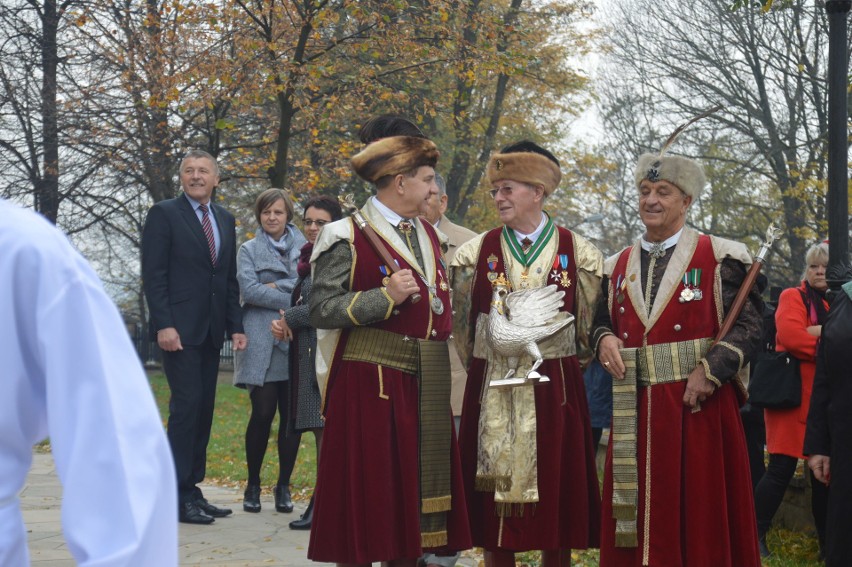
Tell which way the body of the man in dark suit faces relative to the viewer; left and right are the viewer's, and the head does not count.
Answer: facing the viewer and to the right of the viewer

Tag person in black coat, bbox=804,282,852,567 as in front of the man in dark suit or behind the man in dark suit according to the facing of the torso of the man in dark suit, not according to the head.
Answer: in front

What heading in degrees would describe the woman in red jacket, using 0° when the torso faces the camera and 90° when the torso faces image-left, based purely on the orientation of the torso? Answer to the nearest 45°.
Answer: approximately 315°

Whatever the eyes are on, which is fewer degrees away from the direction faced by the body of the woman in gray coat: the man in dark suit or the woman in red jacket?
the woman in red jacket

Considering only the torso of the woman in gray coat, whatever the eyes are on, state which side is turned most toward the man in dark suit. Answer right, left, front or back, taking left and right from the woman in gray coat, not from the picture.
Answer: right

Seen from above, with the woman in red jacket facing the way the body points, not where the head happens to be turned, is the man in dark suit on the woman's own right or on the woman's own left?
on the woman's own right

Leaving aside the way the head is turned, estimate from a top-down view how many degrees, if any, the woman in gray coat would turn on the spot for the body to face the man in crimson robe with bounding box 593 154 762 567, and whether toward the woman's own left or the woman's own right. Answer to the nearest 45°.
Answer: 0° — they already face them
